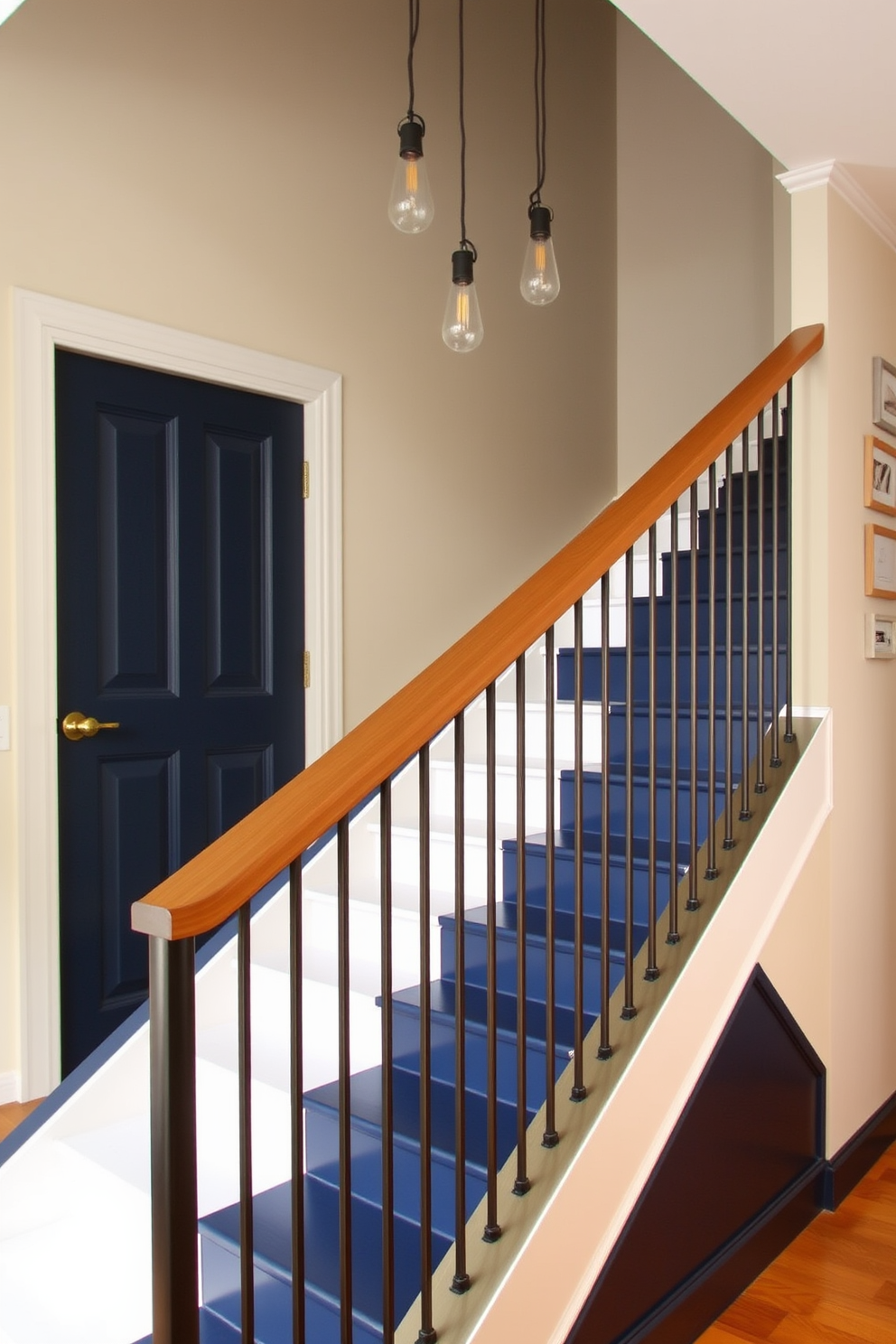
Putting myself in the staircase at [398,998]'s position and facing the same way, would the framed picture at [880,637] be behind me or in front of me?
behind

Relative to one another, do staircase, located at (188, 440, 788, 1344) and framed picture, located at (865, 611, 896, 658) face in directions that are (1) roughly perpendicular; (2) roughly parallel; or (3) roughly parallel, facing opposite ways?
roughly perpendicular

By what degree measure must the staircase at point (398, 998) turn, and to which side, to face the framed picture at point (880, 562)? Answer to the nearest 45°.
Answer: approximately 180°
